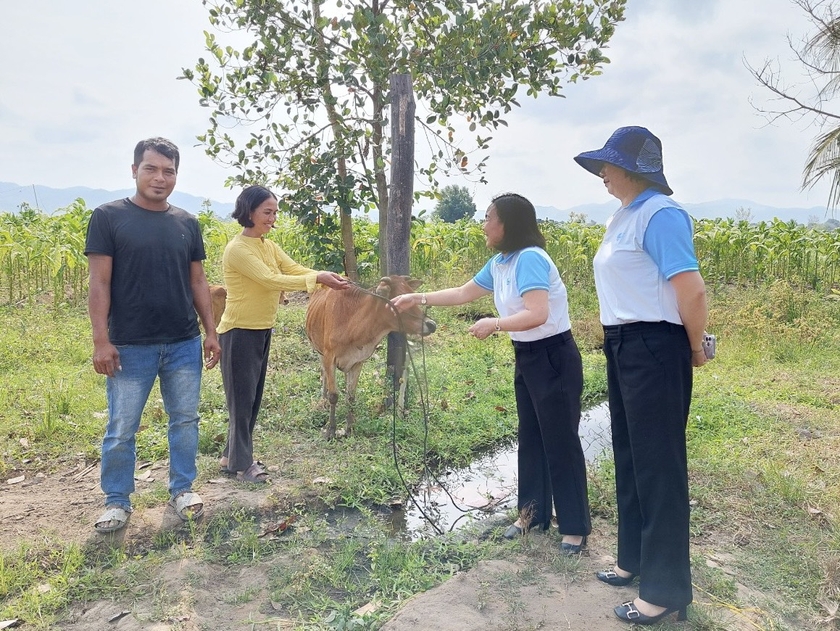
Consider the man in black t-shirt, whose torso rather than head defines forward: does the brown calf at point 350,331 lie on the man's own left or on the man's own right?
on the man's own left

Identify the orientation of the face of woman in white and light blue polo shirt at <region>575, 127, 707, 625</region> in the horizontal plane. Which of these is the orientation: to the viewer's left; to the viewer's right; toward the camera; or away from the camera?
to the viewer's left

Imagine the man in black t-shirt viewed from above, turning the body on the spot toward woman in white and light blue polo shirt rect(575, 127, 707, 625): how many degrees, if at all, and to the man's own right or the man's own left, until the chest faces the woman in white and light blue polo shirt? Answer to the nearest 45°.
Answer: approximately 45° to the man's own left

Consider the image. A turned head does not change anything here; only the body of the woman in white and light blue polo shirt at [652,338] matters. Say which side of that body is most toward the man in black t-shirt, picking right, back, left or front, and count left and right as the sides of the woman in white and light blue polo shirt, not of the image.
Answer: front

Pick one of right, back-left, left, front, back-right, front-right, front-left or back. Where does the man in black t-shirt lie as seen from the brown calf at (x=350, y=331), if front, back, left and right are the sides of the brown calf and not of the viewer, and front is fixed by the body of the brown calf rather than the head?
right

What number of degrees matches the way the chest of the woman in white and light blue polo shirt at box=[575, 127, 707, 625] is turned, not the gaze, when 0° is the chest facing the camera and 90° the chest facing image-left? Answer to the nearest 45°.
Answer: approximately 90°

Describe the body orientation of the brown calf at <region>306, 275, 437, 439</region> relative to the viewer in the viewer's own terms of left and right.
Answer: facing the viewer and to the right of the viewer

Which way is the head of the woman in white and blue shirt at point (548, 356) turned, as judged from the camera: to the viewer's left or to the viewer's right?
to the viewer's left

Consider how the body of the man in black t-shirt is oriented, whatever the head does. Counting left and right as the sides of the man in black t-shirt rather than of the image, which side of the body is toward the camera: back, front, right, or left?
front

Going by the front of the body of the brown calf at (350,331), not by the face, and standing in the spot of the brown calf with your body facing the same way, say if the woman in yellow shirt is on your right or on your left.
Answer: on your right

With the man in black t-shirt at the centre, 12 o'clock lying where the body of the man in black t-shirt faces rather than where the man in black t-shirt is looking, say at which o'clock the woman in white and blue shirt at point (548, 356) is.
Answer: The woman in white and blue shirt is roughly at 10 o'clock from the man in black t-shirt.

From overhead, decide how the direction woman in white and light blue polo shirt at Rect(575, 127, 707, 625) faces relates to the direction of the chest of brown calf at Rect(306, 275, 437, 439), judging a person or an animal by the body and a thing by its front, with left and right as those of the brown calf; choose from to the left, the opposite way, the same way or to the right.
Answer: the opposite way

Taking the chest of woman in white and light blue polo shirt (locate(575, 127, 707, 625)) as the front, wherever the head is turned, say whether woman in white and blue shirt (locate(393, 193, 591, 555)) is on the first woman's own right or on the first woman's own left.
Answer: on the first woman's own right

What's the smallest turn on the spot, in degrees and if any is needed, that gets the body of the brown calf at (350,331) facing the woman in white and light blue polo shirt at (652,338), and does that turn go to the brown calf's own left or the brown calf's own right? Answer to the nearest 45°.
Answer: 0° — it already faces them

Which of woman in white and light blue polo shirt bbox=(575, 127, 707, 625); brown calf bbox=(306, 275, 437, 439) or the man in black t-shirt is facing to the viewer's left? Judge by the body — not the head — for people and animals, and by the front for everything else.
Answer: the woman in white and light blue polo shirt
